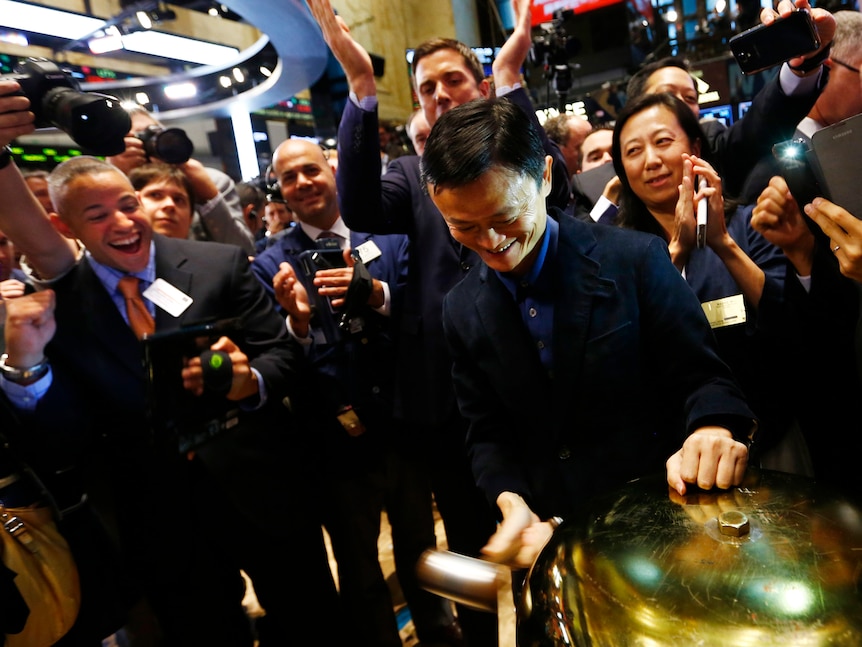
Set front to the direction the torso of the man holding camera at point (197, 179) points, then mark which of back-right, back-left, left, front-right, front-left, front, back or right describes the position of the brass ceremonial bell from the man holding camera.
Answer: front-right

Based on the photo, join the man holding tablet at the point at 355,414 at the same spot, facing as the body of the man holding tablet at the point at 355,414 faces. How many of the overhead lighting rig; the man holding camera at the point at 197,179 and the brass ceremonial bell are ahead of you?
1

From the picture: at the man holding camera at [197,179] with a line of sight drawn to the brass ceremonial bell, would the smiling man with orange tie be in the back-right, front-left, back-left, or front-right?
front-right

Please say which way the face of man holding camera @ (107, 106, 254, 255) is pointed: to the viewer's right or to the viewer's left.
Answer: to the viewer's right

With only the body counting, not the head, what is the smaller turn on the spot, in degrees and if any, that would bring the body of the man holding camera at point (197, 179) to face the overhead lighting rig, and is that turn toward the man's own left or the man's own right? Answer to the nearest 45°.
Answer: approximately 135° to the man's own left

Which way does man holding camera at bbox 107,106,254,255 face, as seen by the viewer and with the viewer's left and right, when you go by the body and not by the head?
facing the viewer and to the right of the viewer

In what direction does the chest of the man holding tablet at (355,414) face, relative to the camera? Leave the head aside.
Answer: toward the camera

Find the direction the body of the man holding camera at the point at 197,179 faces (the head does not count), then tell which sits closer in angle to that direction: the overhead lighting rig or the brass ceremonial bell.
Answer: the brass ceremonial bell

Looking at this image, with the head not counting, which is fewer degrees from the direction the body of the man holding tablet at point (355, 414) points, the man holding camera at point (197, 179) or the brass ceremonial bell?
the brass ceremonial bell

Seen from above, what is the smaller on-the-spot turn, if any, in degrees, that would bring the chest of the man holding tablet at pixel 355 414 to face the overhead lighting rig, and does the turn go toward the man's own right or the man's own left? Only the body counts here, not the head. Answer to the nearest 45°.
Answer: approximately 180°

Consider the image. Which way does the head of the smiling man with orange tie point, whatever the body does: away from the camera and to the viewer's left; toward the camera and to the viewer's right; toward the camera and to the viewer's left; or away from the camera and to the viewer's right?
toward the camera and to the viewer's right
